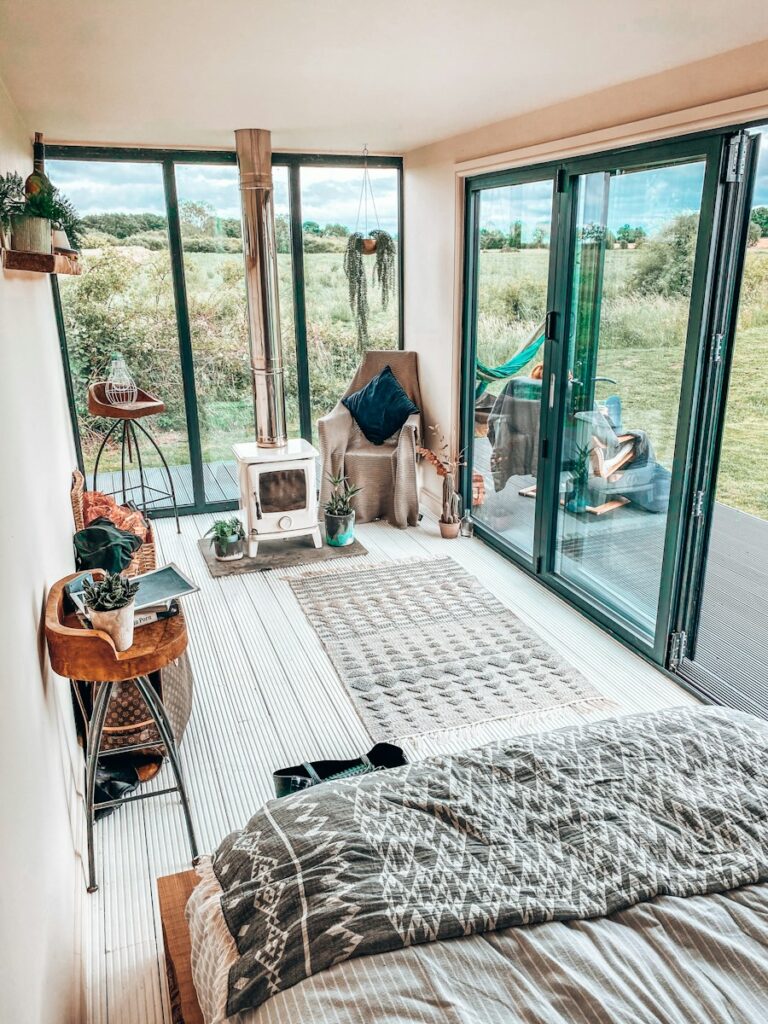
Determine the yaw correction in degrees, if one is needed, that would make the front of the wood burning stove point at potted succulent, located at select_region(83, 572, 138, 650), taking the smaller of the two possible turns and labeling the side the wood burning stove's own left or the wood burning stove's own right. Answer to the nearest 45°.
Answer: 0° — it already faces it

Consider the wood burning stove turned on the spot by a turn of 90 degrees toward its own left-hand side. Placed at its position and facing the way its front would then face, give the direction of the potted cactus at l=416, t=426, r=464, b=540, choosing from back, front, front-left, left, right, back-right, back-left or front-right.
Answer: front

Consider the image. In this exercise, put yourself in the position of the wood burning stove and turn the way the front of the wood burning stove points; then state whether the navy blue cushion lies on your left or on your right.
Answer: on your left

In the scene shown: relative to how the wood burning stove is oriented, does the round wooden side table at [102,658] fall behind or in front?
in front

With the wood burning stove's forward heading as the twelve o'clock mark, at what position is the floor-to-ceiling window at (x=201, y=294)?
The floor-to-ceiling window is roughly at 5 o'clock from the wood burning stove.

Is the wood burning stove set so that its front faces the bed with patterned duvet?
yes

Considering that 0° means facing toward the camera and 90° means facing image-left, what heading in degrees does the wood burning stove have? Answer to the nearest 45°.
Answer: approximately 0°

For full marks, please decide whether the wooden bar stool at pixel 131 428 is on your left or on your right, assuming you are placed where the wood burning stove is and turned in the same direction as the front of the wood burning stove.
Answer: on your right
